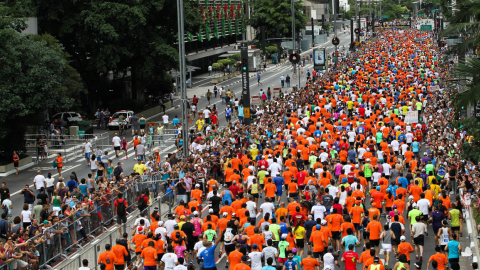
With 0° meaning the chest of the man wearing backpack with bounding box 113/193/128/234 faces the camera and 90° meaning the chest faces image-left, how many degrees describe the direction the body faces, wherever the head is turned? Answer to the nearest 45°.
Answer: approximately 180°

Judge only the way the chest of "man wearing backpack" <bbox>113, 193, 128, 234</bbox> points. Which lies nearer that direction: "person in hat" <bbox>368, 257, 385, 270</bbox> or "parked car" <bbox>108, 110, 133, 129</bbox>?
the parked car

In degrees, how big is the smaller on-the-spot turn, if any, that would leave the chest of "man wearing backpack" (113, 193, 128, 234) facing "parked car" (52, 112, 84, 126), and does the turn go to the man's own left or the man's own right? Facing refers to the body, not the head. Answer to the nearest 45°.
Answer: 0° — they already face it

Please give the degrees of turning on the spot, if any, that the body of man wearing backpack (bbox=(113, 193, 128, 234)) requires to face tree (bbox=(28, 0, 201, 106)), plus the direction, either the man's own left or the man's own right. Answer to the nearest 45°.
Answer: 0° — they already face it

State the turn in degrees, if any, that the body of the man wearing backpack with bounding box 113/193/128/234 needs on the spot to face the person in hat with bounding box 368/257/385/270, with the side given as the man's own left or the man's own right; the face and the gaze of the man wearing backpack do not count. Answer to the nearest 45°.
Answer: approximately 135° to the man's own right

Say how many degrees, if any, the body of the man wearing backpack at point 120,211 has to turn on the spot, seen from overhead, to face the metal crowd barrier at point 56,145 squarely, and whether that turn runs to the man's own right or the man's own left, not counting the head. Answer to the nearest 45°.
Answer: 0° — they already face it
